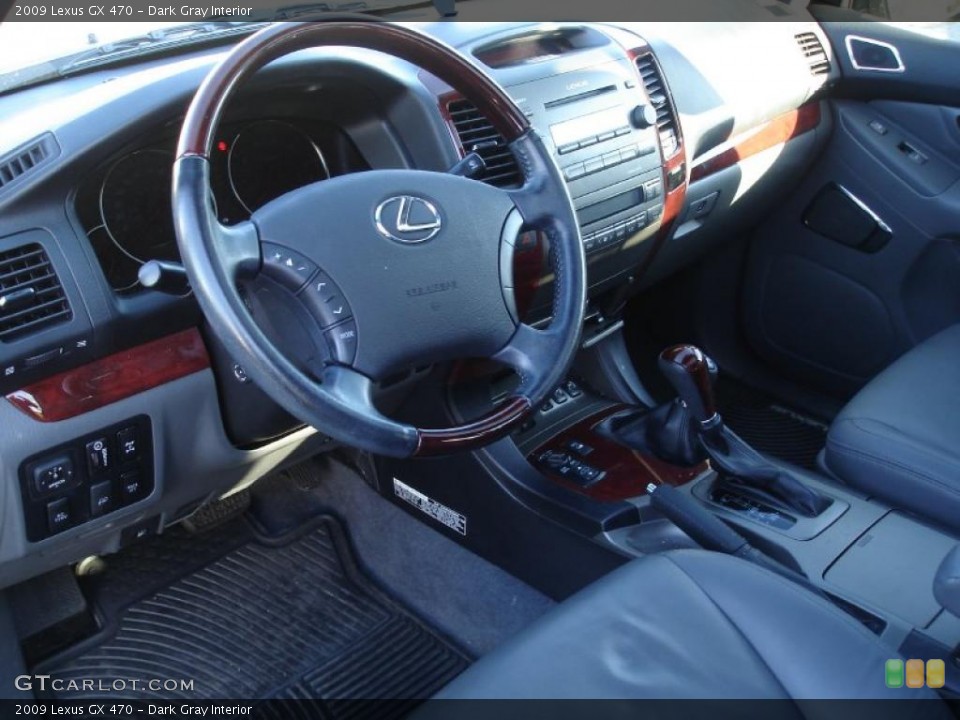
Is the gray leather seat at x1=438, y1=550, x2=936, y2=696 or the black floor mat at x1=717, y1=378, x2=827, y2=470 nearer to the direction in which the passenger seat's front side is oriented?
the black floor mat

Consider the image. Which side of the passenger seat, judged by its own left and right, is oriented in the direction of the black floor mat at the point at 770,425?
front

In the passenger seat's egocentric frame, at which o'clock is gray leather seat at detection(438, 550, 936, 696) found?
The gray leather seat is roughly at 8 o'clock from the passenger seat.

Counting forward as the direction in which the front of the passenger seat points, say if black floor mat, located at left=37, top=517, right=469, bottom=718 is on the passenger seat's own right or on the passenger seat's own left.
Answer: on the passenger seat's own left

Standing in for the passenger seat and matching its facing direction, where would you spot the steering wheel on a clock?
The steering wheel is roughly at 9 o'clock from the passenger seat.

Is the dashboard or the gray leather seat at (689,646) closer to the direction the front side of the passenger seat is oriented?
the dashboard

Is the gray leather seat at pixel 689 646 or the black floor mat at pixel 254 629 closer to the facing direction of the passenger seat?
the black floor mat

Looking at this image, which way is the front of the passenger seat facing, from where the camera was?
facing away from the viewer and to the left of the viewer

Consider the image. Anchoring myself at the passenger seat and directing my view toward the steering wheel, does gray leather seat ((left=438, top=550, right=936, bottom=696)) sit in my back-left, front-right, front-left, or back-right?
front-left
